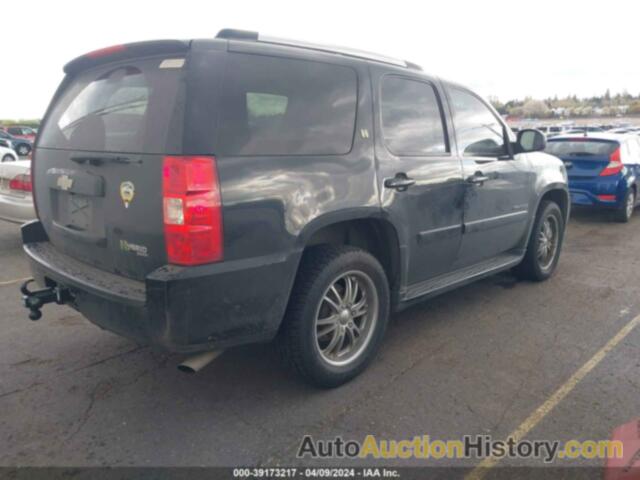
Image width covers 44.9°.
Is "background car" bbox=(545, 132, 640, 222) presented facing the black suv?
no

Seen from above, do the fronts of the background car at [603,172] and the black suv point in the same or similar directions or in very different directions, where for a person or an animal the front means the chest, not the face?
same or similar directions

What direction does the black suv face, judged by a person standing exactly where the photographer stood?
facing away from the viewer and to the right of the viewer

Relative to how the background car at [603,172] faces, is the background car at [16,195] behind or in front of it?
behind

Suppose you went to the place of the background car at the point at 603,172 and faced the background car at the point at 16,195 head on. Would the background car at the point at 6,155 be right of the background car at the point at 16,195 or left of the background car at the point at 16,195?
right

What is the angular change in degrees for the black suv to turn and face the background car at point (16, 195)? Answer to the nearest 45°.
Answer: approximately 90° to its left

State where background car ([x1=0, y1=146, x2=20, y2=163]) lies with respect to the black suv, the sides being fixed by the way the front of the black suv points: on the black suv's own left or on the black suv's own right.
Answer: on the black suv's own left

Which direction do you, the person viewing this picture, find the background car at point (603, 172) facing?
facing away from the viewer and to the right of the viewer

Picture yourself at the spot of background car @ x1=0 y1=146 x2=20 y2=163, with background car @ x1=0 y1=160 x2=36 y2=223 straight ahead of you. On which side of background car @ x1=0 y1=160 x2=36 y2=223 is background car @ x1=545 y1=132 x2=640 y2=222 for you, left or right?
left

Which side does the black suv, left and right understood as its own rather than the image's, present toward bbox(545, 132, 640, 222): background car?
front
